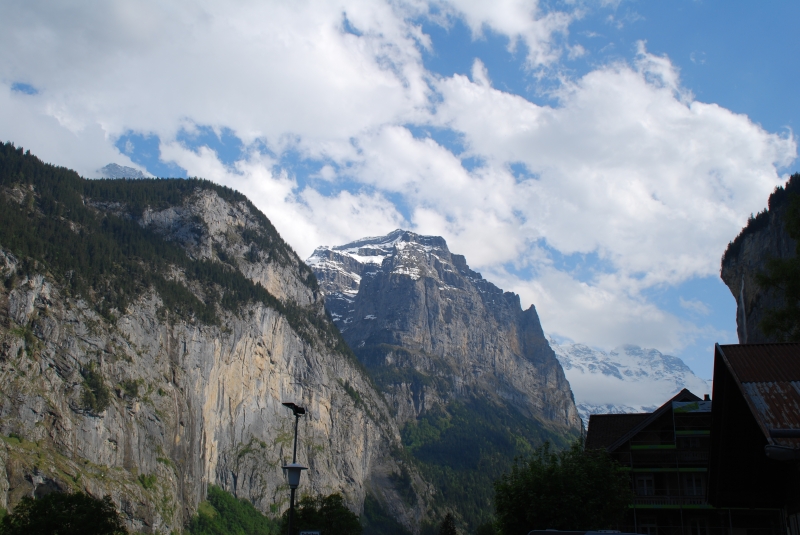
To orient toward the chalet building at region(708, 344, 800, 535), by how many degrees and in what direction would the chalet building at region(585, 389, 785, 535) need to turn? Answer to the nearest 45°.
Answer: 0° — it already faces it

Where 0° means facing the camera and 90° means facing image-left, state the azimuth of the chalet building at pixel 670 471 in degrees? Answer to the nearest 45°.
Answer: approximately 0°
